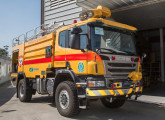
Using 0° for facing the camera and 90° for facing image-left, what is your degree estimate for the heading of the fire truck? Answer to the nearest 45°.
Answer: approximately 315°
